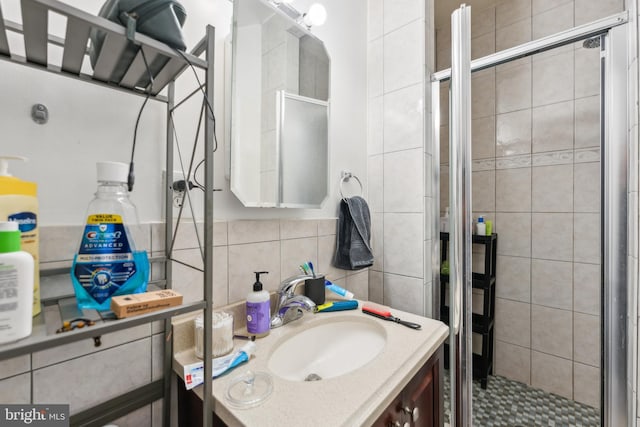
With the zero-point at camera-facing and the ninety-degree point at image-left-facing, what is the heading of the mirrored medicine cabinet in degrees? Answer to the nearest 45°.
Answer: approximately 315°

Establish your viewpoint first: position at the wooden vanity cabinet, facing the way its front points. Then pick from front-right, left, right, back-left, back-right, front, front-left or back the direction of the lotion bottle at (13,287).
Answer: right

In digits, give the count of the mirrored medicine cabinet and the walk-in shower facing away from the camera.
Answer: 0

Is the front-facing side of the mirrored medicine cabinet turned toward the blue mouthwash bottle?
no

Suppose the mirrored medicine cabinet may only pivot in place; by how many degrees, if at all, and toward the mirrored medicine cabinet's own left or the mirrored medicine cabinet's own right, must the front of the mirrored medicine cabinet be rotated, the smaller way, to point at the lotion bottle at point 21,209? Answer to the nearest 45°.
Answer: approximately 90° to the mirrored medicine cabinet's own right

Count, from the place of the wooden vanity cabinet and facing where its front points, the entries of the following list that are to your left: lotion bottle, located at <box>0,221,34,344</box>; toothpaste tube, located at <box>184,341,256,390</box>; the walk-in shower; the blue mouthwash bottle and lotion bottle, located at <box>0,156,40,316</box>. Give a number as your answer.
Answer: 1

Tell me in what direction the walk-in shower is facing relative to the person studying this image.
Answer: facing the viewer and to the left of the viewer

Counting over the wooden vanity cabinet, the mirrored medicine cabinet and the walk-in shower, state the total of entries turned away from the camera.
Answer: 0

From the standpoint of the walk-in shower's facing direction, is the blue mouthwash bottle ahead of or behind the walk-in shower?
ahead

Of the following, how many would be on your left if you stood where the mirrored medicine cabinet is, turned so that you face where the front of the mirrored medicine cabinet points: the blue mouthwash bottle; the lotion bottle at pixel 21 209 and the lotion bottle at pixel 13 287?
0

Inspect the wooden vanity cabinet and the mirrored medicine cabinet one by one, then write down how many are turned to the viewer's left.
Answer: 0

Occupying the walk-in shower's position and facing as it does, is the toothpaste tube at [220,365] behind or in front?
in front

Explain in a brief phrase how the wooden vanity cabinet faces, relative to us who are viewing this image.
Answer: facing the viewer and to the right of the viewer

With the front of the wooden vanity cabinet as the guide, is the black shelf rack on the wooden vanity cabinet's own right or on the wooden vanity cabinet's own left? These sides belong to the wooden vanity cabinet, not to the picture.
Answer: on the wooden vanity cabinet's own left
